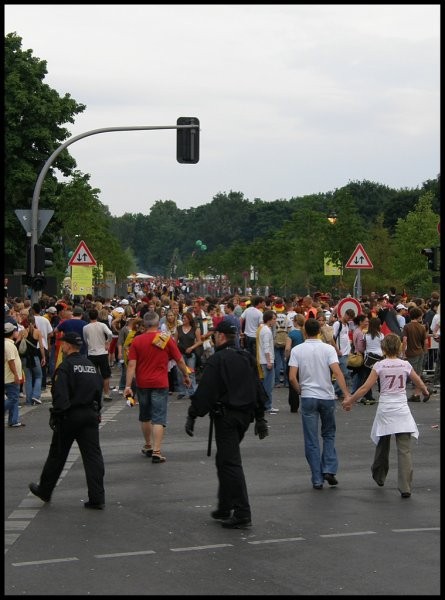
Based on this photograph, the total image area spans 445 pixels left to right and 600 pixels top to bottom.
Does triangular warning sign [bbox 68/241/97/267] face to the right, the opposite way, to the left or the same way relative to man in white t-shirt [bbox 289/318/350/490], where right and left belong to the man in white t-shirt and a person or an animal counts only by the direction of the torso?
the opposite way

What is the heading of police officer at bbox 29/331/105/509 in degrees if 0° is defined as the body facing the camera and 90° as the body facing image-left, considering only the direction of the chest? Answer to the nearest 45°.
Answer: approximately 135°

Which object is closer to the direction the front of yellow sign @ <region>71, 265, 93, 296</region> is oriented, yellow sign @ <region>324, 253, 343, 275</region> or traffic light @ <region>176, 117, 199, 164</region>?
the traffic light

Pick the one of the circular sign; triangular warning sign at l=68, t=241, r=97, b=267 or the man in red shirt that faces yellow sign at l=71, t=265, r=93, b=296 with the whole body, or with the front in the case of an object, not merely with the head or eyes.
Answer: the man in red shirt

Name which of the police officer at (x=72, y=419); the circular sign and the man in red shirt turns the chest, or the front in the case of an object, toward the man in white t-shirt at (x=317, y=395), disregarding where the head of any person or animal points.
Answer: the circular sign

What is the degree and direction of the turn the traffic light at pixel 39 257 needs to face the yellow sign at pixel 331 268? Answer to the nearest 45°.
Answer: approximately 45° to its left

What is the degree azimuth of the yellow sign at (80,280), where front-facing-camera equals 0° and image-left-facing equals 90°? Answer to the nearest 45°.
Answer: approximately 0°

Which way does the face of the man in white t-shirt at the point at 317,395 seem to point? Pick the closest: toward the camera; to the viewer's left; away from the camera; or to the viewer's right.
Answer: away from the camera
